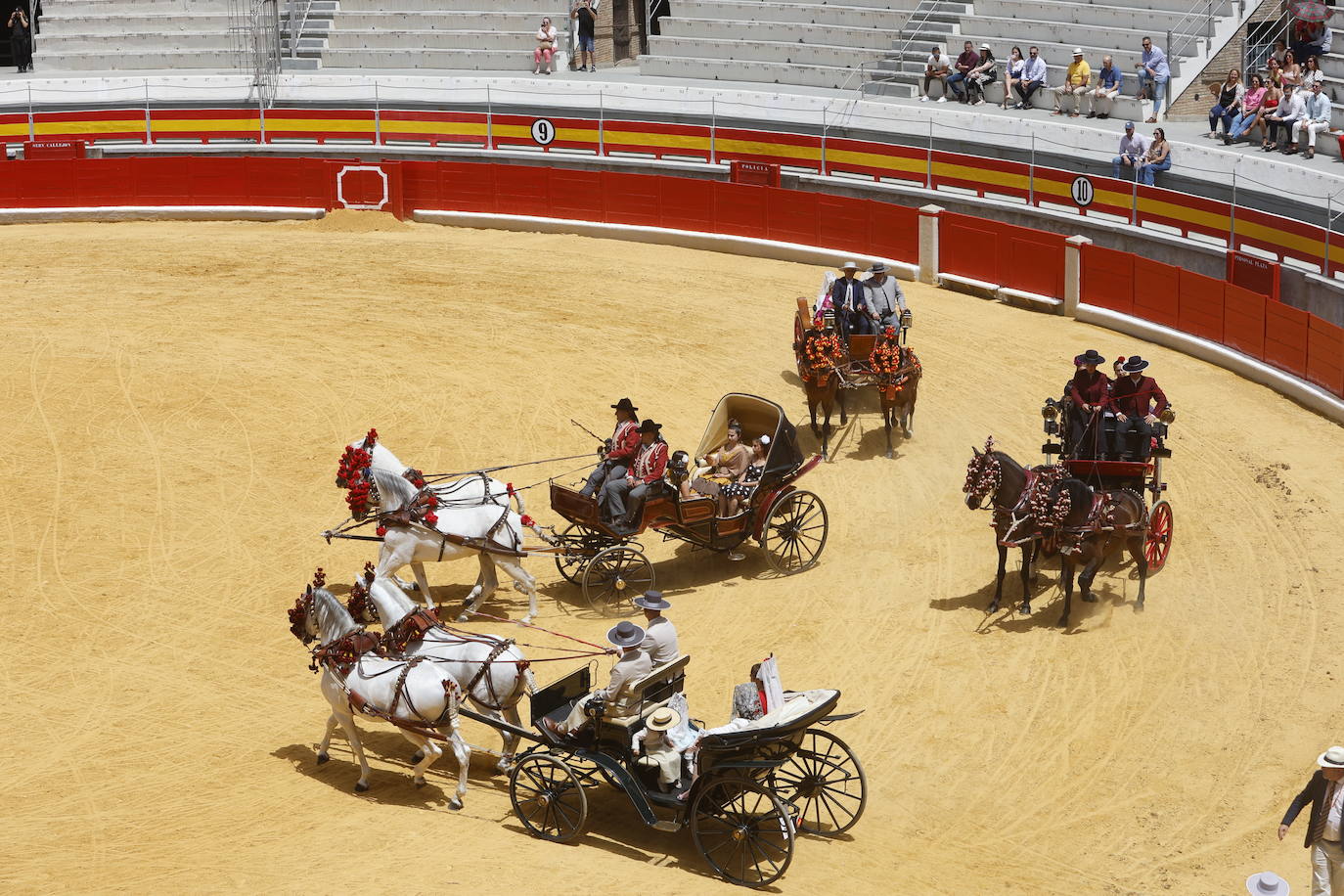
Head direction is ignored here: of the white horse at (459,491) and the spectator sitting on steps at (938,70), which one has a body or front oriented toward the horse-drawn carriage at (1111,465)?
the spectator sitting on steps

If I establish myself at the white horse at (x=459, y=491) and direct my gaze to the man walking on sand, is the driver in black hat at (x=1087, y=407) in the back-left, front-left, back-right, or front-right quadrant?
front-left

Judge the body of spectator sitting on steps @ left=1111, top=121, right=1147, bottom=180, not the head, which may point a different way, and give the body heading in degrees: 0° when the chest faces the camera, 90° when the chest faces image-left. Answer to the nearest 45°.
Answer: approximately 45°

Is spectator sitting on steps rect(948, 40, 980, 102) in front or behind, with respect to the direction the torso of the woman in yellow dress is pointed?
behind

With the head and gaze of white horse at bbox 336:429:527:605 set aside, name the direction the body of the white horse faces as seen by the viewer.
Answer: to the viewer's left

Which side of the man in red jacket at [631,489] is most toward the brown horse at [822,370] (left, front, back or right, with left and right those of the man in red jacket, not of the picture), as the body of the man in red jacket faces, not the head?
back

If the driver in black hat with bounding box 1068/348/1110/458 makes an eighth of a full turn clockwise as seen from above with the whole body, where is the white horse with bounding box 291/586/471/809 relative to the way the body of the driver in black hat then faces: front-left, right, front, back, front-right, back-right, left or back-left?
front

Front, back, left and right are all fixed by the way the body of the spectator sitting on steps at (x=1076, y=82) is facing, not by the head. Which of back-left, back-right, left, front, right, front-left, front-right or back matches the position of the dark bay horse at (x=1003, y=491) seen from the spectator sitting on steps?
front-left

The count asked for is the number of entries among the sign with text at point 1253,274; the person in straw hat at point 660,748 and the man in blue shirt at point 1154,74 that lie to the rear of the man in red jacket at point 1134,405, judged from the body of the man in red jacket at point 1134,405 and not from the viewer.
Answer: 2

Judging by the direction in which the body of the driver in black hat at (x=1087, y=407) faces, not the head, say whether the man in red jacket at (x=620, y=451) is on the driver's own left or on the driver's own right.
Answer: on the driver's own right

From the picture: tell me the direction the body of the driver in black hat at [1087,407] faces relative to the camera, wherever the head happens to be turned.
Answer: toward the camera

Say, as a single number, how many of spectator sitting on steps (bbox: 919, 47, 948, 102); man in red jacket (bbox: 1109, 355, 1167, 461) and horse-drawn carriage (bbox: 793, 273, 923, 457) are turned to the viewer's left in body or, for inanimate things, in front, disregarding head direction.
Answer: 0

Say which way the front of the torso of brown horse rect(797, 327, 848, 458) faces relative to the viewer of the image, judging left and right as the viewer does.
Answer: facing the viewer

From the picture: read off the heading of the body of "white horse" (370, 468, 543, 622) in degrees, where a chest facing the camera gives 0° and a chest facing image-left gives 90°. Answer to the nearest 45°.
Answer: approximately 90°

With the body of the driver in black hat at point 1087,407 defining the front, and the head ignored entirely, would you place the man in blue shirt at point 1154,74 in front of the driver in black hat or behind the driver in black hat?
behind

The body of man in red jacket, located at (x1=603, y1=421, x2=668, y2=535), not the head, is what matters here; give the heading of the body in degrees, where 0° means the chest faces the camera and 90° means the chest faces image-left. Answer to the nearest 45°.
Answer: approximately 45°

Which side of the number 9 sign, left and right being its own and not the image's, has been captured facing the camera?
front

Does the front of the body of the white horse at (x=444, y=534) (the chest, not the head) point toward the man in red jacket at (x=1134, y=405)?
no

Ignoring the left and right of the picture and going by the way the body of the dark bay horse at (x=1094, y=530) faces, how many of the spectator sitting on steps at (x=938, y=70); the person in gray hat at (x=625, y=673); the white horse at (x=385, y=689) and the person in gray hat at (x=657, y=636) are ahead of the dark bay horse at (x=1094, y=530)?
3

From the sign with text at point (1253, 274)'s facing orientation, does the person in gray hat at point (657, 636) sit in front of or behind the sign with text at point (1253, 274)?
in front

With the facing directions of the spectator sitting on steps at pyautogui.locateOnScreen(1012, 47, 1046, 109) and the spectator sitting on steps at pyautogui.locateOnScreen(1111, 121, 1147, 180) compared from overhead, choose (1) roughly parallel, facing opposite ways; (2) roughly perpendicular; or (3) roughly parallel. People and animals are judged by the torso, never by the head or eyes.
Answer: roughly parallel
